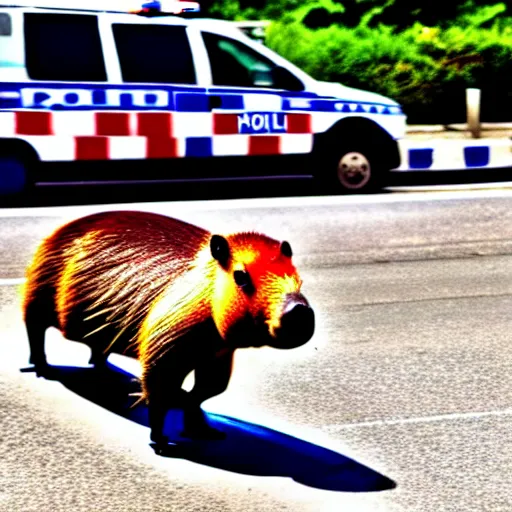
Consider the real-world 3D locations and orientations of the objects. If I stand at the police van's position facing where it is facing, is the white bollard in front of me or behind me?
in front

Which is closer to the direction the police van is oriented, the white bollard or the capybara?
the white bollard

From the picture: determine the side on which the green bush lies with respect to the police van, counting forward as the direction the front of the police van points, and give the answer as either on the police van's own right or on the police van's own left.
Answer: on the police van's own left

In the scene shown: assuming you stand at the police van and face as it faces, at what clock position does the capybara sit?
The capybara is roughly at 3 o'clock from the police van.

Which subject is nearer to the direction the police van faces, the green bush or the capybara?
the green bush

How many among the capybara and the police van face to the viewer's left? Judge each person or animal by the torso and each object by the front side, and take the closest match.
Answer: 0

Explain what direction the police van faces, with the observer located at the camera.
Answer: facing to the right of the viewer

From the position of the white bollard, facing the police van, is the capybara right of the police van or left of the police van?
left

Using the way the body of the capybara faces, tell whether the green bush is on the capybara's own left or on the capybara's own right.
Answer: on the capybara's own left

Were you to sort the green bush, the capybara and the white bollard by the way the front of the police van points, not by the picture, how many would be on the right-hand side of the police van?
1

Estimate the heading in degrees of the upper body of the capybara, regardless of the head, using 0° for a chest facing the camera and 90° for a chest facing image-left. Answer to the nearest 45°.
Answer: approximately 315°
